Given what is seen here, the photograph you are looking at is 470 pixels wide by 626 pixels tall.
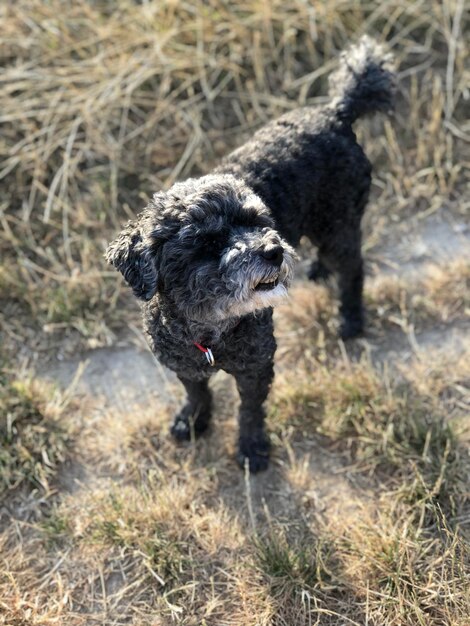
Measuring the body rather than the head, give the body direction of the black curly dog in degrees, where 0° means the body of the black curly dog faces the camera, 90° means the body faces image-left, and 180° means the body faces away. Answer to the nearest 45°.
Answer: approximately 45°
